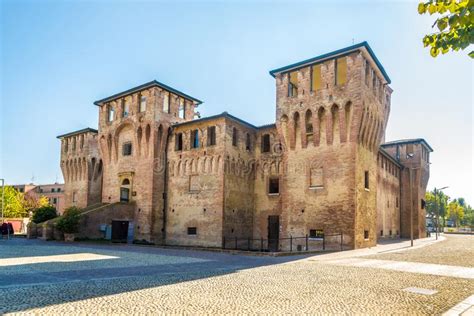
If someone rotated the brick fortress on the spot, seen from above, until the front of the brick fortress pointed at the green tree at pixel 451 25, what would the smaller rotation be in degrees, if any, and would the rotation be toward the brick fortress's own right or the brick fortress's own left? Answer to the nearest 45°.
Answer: approximately 45° to the brick fortress's own left

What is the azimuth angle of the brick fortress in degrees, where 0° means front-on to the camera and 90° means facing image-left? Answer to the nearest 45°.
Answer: approximately 45°

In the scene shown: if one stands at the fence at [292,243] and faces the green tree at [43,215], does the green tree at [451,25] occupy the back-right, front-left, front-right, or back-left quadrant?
back-left

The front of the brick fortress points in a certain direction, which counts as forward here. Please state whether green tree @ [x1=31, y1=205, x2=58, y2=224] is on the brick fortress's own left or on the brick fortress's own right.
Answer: on the brick fortress's own right

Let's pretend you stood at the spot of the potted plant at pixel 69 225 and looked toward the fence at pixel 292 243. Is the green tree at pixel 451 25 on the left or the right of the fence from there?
right

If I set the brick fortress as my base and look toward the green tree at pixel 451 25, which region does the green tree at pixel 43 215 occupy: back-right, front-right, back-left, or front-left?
back-right

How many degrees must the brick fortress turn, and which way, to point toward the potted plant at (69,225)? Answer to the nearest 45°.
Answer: approximately 45° to its right
